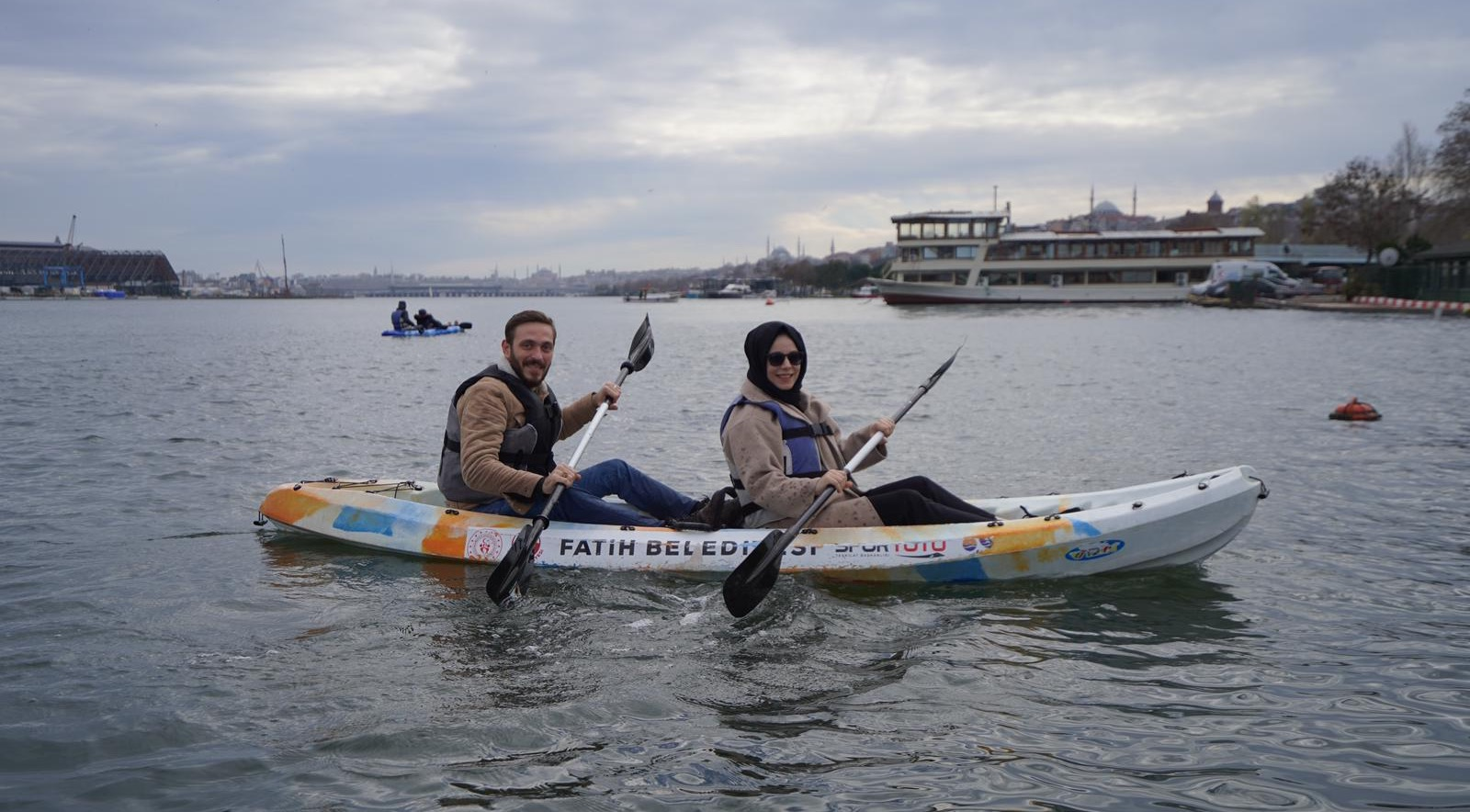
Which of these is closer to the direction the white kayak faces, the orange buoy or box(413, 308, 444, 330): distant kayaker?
the orange buoy

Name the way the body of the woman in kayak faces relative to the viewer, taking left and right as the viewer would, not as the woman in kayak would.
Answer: facing the viewer and to the right of the viewer

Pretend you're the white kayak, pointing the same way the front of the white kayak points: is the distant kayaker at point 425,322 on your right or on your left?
on your left

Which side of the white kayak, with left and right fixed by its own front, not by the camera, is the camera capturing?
right
